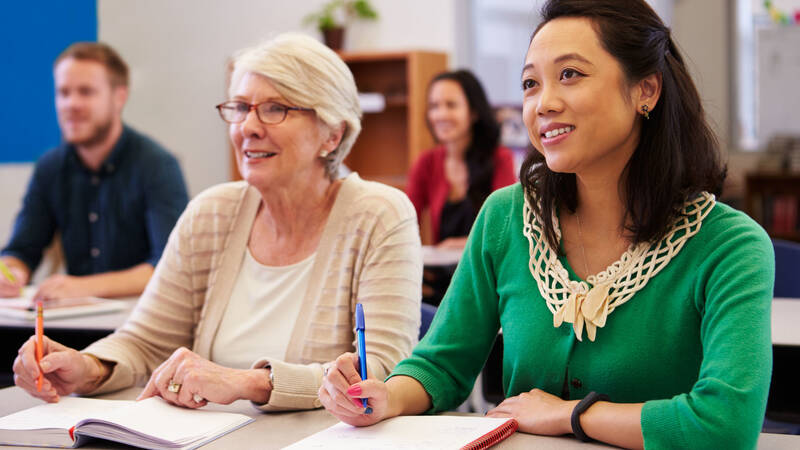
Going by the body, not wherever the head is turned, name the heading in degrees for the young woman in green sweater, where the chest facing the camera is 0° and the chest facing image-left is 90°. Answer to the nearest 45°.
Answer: approximately 45°

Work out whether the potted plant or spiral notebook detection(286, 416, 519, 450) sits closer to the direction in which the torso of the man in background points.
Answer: the spiral notebook

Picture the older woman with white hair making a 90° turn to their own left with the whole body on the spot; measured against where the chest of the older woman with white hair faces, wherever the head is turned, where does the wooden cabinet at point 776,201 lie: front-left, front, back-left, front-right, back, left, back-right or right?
left

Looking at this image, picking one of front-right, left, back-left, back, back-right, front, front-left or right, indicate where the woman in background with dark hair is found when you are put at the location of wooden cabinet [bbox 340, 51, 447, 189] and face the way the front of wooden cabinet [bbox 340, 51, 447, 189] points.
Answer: front-left

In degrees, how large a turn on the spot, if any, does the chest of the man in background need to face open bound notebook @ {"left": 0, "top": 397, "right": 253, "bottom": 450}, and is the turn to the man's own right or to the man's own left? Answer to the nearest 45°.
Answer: approximately 45° to the man's own left

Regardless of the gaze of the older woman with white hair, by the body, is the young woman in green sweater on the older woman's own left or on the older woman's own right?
on the older woman's own left

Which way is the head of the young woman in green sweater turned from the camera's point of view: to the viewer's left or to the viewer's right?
to the viewer's left

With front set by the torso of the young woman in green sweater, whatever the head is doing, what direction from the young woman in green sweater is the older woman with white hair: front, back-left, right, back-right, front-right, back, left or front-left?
right

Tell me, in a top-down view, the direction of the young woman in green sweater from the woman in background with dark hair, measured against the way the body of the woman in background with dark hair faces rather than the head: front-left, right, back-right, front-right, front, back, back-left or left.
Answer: front-left

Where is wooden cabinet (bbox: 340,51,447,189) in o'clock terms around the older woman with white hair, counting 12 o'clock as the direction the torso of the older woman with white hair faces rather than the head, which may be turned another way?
The wooden cabinet is roughly at 5 o'clock from the older woman with white hair.

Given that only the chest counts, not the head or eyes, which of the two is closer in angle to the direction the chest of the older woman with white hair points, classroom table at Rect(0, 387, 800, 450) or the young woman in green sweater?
the classroom table
